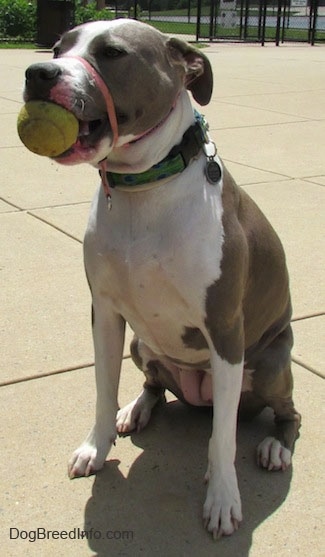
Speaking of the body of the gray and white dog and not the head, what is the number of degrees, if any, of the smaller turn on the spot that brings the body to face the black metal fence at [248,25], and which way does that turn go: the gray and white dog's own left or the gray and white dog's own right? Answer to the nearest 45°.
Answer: approximately 135° to the gray and white dog's own right

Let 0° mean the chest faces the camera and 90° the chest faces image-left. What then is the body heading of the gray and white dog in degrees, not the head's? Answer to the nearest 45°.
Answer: approximately 45°
